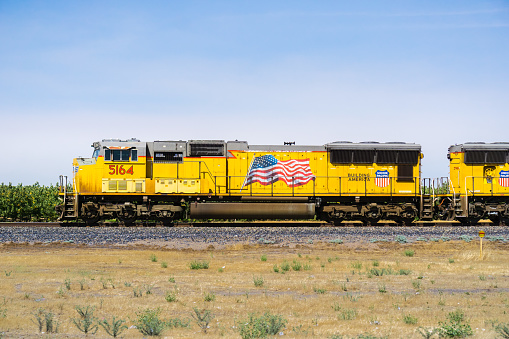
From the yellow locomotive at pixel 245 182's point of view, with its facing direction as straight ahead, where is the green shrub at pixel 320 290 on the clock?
The green shrub is roughly at 9 o'clock from the yellow locomotive.

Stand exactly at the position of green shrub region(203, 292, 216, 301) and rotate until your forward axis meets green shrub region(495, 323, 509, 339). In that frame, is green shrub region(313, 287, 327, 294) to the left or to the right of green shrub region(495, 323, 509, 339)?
left

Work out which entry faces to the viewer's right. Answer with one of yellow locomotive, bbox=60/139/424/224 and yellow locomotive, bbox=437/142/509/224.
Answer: yellow locomotive, bbox=437/142/509/224

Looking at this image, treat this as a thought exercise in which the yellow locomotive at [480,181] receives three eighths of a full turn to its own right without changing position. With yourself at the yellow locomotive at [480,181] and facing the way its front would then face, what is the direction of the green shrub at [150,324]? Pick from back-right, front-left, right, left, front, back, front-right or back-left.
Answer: front-left

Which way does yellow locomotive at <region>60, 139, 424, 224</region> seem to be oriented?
to the viewer's left

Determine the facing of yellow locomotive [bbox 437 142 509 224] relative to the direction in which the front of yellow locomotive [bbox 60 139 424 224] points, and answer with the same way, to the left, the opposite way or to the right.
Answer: the opposite way

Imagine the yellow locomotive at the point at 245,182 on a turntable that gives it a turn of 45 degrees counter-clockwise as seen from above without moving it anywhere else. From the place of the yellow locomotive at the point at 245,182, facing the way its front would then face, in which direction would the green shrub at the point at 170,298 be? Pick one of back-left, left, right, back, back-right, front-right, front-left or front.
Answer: front-left

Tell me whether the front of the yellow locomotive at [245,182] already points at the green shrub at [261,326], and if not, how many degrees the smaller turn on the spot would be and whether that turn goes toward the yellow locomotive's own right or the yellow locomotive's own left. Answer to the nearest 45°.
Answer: approximately 90° to the yellow locomotive's own left

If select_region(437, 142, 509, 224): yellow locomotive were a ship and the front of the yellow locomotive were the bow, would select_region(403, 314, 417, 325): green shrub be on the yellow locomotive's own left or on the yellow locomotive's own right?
on the yellow locomotive's own right

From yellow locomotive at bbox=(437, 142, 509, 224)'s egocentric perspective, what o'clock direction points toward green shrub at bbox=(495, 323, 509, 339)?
The green shrub is roughly at 3 o'clock from the yellow locomotive.

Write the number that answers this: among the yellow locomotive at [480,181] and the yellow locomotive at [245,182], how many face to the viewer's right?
1

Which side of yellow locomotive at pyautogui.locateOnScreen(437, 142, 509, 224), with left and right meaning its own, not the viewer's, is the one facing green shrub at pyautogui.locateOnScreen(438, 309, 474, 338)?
right

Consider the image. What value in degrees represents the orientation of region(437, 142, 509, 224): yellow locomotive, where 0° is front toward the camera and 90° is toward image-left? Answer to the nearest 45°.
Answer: approximately 270°

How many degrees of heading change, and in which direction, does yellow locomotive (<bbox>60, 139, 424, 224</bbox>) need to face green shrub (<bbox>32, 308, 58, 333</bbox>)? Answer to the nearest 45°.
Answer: approximately 90° to its left
